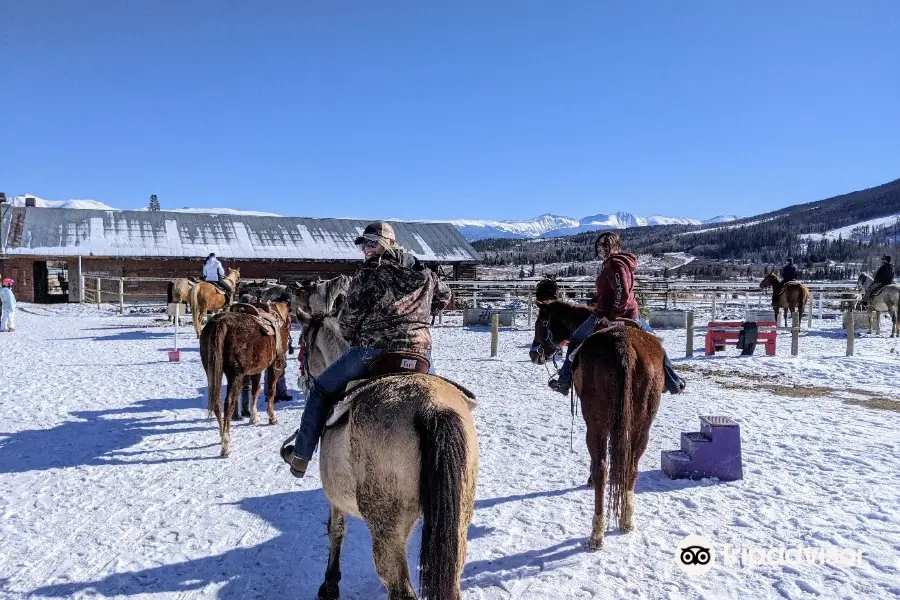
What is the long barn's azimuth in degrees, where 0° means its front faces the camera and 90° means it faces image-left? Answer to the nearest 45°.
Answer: approximately 0°

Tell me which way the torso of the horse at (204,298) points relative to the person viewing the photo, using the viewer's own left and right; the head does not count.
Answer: facing away from the viewer and to the right of the viewer

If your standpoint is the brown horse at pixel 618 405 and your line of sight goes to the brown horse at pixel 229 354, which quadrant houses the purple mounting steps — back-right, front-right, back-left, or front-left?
back-right

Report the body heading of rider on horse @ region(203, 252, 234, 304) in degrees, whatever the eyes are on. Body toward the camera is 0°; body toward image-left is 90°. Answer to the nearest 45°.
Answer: approximately 225°

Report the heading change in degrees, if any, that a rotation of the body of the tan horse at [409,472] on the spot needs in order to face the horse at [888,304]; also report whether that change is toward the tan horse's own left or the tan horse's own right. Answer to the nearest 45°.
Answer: approximately 90° to the tan horse's own right

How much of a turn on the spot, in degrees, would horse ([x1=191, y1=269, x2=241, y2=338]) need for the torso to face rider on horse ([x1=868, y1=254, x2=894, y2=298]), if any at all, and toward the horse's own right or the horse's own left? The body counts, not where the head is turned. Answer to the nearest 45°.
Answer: approximately 45° to the horse's own right

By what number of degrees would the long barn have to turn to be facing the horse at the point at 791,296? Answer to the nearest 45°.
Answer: approximately 45° to its left
